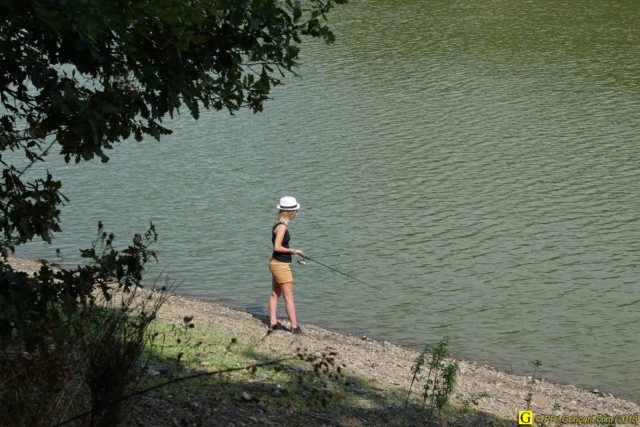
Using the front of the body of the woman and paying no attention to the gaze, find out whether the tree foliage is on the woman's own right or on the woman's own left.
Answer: on the woman's own right

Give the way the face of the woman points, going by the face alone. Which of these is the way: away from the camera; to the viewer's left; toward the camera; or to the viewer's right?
to the viewer's right

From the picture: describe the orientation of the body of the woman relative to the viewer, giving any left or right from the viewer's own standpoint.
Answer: facing to the right of the viewer
